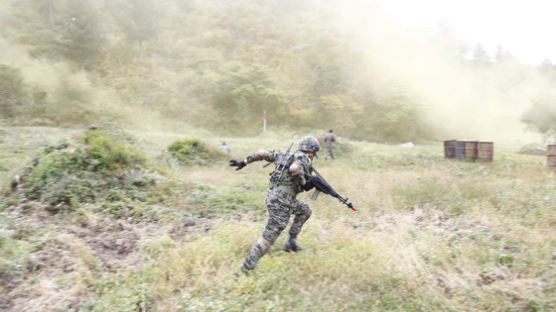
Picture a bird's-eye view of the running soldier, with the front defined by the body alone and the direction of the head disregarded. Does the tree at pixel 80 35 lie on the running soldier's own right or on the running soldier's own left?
on the running soldier's own left

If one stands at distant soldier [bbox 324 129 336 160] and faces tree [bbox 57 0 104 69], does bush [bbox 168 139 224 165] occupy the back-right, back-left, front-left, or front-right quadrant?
front-left

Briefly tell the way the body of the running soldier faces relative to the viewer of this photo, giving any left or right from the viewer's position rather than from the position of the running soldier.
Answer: facing away from the viewer and to the right of the viewer

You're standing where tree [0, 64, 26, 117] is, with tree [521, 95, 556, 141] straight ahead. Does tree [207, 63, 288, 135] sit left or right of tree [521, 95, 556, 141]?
left

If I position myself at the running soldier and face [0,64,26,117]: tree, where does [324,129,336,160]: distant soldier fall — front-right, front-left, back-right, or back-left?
front-right

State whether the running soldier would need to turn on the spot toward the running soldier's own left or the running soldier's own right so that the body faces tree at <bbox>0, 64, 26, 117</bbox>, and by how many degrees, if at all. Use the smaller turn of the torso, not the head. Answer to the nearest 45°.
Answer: approximately 90° to the running soldier's own left

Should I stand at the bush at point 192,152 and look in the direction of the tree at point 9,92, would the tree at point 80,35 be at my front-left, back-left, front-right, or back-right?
front-right

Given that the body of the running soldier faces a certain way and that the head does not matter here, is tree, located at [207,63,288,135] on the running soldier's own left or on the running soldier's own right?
on the running soldier's own left

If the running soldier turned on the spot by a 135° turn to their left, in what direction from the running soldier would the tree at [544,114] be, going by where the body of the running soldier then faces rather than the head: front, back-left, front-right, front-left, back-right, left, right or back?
back-right
